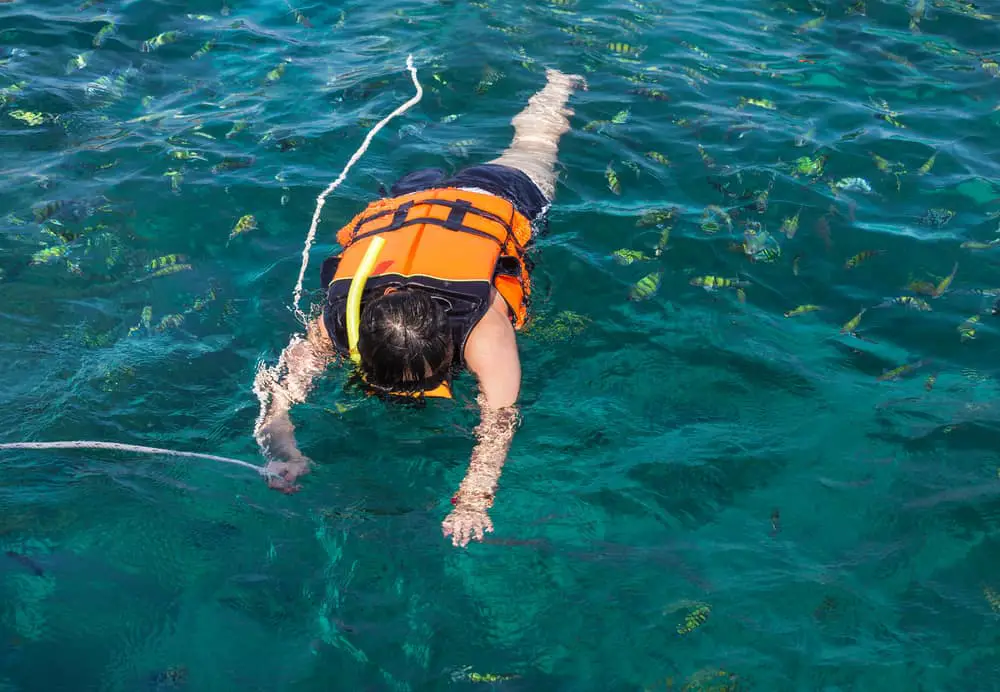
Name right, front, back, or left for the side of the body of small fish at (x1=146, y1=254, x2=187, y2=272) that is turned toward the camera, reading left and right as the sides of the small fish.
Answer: left

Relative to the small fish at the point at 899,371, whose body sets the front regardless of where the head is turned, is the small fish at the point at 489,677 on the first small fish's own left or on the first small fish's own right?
on the first small fish's own left

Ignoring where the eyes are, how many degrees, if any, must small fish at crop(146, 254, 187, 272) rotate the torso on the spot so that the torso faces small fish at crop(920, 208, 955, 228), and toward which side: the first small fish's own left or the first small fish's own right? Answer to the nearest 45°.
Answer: approximately 180°

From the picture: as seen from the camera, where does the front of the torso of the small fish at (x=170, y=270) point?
to the viewer's right

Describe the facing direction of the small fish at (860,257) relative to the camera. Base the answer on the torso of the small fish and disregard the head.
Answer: to the viewer's left

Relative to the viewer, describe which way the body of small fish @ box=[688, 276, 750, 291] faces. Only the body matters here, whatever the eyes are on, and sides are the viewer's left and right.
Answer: facing to the left of the viewer

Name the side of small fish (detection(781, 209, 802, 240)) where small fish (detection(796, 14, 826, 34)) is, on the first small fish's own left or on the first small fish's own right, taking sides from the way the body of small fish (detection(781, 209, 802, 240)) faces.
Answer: on the first small fish's own right
